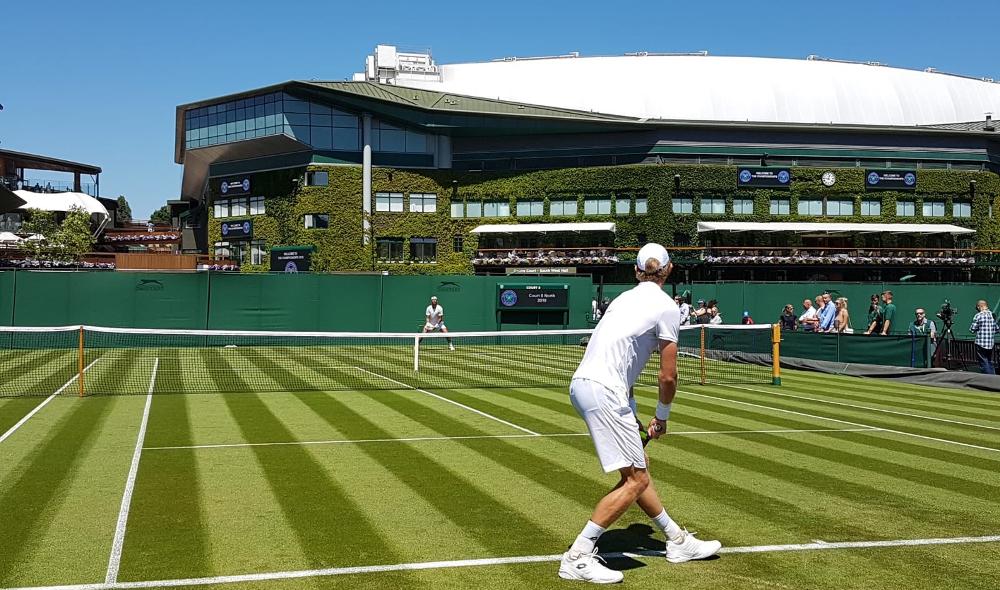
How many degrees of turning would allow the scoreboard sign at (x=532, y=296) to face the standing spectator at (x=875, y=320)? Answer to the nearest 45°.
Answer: approximately 45° to its left

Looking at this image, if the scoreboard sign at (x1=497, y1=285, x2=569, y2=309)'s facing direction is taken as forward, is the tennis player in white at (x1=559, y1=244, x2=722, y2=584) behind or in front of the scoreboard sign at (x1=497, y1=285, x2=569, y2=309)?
in front

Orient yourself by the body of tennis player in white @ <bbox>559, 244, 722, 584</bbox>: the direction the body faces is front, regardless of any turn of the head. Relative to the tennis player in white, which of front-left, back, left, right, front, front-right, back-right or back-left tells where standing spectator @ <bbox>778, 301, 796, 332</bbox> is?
front-left

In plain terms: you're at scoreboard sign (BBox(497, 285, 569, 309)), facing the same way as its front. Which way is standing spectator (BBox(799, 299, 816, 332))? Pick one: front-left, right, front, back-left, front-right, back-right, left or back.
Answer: front-left

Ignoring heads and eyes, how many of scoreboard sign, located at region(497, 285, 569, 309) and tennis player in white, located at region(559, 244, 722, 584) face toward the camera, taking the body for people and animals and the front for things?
1

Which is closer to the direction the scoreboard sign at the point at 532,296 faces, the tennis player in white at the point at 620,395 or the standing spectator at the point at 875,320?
the tennis player in white

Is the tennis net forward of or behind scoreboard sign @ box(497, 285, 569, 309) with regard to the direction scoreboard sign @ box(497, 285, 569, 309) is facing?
forward

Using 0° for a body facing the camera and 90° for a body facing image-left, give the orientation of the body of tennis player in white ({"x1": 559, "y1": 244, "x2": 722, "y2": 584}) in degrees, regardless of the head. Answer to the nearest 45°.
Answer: approximately 225°

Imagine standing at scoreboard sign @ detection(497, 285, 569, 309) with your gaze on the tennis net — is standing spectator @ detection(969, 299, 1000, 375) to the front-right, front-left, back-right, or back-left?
front-left

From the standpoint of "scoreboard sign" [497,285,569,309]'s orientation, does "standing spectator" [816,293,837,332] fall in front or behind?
in front

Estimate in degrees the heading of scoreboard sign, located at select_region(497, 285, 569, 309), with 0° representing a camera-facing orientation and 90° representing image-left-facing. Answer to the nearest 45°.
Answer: approximately 0°

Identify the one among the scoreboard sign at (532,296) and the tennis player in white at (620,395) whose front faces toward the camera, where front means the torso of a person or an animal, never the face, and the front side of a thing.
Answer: the scoreboard sign
